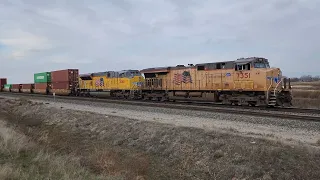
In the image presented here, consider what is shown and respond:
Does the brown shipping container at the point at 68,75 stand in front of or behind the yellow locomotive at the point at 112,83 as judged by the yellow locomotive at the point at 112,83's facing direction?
behind

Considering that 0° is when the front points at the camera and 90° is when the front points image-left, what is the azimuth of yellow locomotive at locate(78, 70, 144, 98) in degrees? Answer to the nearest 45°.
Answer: approximately 315°

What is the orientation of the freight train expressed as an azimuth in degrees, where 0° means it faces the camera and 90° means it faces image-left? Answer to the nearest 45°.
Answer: approximately 315°
